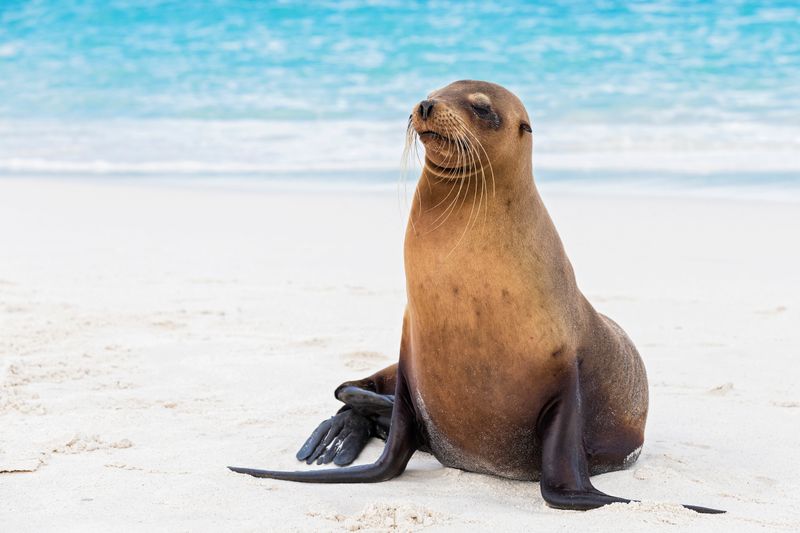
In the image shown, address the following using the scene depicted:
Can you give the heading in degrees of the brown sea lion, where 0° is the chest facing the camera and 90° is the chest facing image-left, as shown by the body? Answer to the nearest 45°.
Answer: approximately 45°
